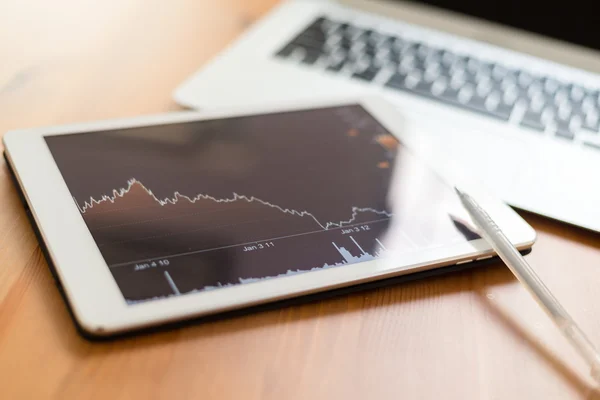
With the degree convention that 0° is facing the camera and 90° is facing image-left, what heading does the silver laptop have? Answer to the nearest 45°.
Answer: approximately 45°
